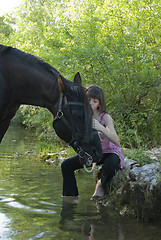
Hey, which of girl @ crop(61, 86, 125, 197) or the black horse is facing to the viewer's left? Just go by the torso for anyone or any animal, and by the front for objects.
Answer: the girl

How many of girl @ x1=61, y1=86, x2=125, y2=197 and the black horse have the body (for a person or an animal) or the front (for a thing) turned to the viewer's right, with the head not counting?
1

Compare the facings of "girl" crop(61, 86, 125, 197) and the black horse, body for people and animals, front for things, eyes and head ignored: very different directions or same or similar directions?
very different directions

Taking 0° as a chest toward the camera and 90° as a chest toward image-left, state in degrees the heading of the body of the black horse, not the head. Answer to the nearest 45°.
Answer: approximately 270°

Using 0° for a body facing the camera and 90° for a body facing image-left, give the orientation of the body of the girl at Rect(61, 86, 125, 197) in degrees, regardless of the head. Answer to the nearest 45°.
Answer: approximately 90°

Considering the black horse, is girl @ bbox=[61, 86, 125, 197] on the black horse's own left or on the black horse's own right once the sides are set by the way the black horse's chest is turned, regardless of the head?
on the black horse's own left

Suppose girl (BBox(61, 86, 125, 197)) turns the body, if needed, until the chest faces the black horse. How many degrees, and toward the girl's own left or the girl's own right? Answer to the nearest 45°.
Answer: approximately 45° to the girl's own right
